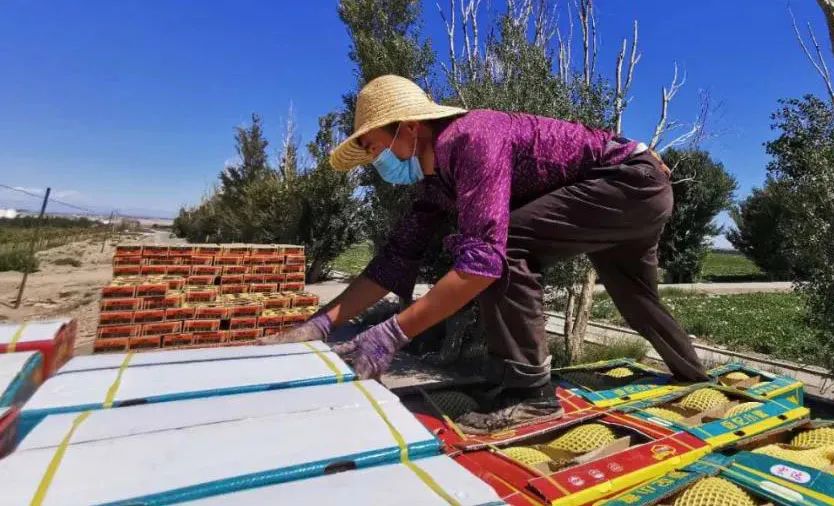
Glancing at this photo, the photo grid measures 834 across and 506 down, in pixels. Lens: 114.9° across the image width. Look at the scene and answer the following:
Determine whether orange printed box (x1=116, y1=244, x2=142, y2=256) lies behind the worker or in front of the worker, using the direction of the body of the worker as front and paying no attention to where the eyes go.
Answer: in front

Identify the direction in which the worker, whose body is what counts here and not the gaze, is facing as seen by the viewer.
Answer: to the viewer's left

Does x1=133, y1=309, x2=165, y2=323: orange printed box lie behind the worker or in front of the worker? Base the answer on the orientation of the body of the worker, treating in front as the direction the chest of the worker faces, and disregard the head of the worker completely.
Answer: in front

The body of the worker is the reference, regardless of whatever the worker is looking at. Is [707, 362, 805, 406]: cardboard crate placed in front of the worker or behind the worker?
behind

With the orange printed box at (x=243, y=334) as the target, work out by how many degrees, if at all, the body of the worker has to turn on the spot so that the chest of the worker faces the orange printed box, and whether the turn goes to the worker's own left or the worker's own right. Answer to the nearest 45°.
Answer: approximately 45° to the worker's own right
